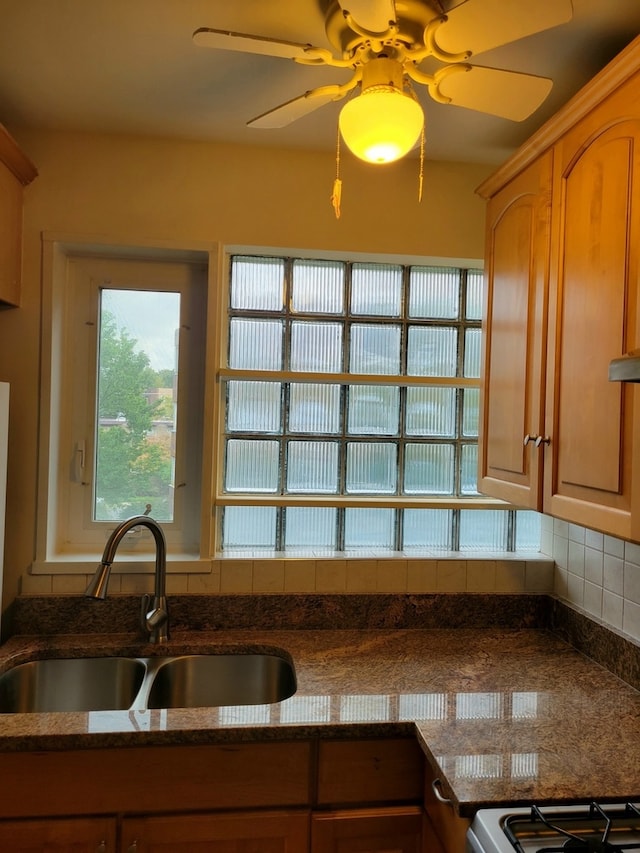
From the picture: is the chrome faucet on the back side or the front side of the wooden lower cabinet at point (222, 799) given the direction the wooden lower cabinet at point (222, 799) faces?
on the back side

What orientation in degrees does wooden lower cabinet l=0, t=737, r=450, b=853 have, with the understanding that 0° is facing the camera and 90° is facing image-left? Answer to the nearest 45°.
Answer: approximately 0°

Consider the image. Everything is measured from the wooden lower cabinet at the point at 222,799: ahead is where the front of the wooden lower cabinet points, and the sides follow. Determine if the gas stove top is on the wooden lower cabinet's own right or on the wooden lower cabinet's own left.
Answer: on the wooden lower cabinet's own left
